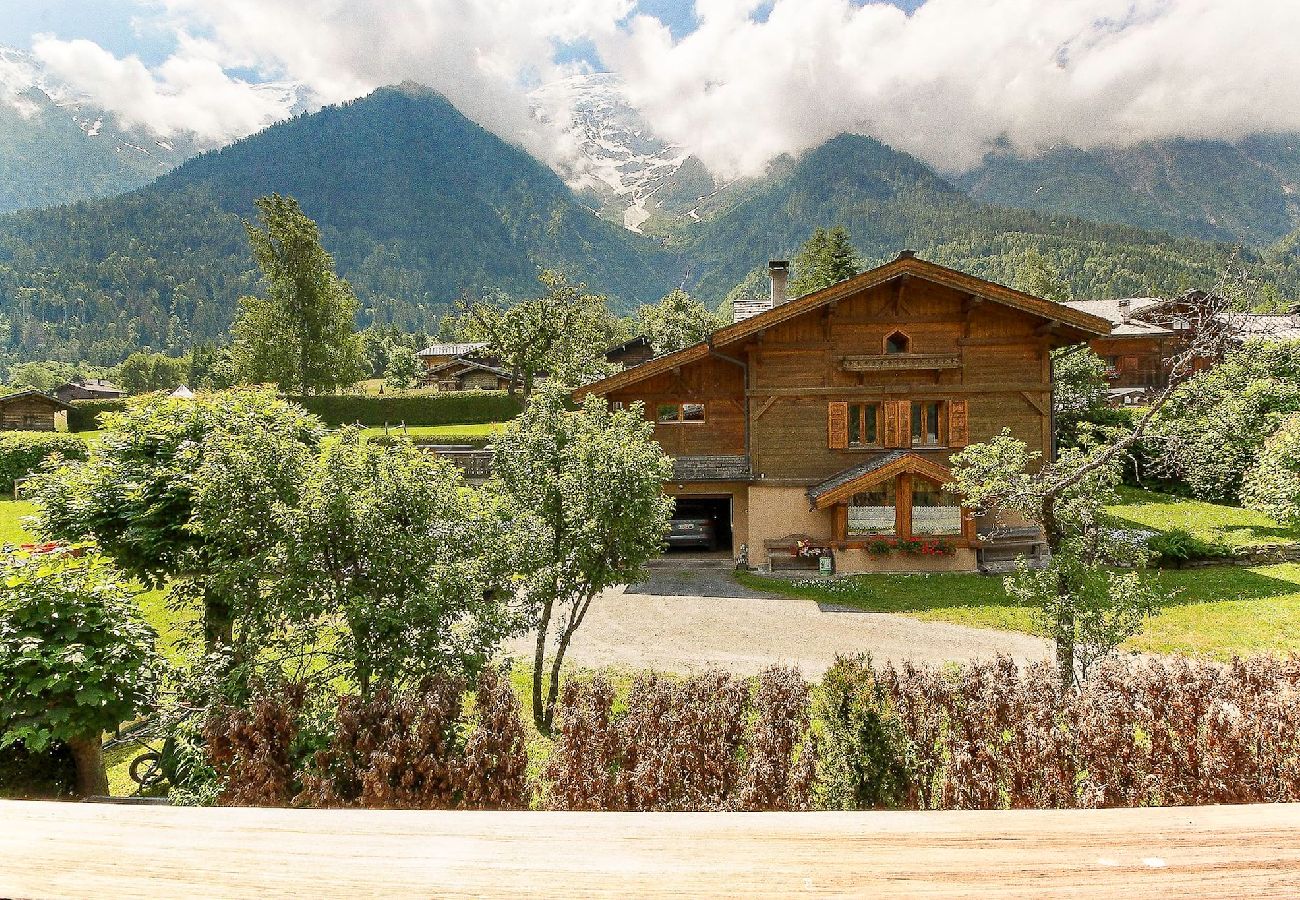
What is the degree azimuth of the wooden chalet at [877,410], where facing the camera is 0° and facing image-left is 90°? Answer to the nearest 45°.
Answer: approximately 0°

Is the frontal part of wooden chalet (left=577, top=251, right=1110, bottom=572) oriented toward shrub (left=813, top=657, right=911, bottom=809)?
yes

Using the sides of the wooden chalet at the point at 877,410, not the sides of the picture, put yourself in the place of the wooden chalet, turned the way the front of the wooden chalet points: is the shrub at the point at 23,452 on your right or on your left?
on your right

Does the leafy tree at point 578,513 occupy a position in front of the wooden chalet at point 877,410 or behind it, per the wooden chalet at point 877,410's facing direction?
in front

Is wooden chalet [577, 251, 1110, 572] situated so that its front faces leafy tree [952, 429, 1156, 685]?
yes

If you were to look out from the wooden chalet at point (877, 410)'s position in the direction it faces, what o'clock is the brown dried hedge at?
The brown dried hedge is roughly at 12 o'clock from the wooden chalet.

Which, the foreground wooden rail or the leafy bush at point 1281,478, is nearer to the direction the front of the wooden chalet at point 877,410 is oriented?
the foreground wooden rail

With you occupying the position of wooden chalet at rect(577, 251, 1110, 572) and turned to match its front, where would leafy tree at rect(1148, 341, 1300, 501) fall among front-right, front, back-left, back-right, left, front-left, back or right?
back-left

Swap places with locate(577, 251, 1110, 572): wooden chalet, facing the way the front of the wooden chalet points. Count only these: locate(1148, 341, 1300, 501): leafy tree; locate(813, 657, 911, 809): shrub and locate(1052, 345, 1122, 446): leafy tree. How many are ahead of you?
1

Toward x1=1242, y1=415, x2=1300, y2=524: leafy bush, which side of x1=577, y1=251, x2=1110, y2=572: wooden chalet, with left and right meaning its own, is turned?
left

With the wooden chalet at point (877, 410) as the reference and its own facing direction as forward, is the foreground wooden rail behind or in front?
in front
